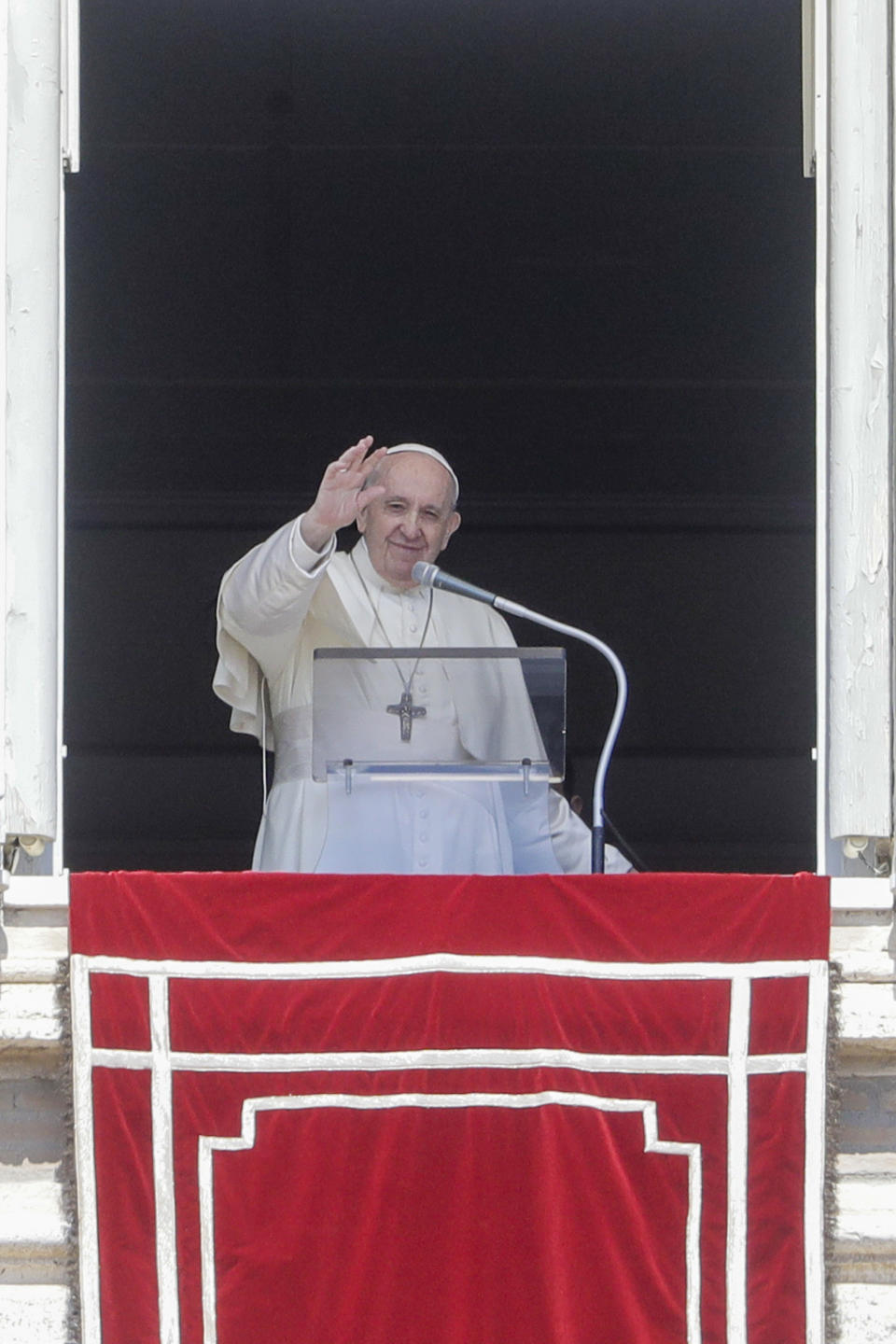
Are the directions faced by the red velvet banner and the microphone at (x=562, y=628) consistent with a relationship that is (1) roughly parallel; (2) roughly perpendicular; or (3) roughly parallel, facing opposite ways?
roughly perpendicular

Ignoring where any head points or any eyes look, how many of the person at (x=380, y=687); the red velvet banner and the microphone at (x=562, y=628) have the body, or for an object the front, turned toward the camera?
2

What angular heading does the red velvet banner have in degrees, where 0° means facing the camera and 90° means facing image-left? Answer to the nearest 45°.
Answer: approximately 0°

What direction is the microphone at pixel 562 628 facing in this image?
to the viewer's left

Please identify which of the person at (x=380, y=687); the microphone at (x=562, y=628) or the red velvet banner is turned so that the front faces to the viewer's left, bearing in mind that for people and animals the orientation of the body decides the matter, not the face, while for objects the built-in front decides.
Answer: the microphone
